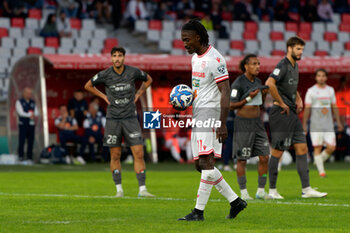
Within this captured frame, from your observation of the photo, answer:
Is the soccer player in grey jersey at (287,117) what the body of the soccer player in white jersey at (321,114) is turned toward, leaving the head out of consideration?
yes

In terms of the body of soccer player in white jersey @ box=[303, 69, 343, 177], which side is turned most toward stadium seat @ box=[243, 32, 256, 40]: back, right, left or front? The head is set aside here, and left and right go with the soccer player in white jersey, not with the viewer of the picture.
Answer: back

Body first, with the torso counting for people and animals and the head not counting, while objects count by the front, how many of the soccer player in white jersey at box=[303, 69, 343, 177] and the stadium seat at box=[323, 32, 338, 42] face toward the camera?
2

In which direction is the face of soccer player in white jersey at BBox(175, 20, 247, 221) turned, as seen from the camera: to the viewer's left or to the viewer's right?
to the viewer's left

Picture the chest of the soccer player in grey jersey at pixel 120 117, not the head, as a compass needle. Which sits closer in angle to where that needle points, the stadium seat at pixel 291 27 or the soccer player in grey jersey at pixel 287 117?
the soccer player in grey jersey

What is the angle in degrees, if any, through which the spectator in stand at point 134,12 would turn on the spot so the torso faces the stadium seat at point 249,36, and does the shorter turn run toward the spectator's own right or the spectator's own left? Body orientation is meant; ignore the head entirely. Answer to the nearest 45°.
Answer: approximately 90° to the spectator's own left

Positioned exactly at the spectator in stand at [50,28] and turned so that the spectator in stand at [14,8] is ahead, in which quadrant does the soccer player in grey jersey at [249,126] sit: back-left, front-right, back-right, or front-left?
back-left

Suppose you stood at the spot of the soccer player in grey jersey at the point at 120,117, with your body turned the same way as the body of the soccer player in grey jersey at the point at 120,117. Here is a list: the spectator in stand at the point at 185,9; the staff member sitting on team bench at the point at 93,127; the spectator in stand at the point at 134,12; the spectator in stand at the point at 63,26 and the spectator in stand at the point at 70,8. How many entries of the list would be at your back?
5
